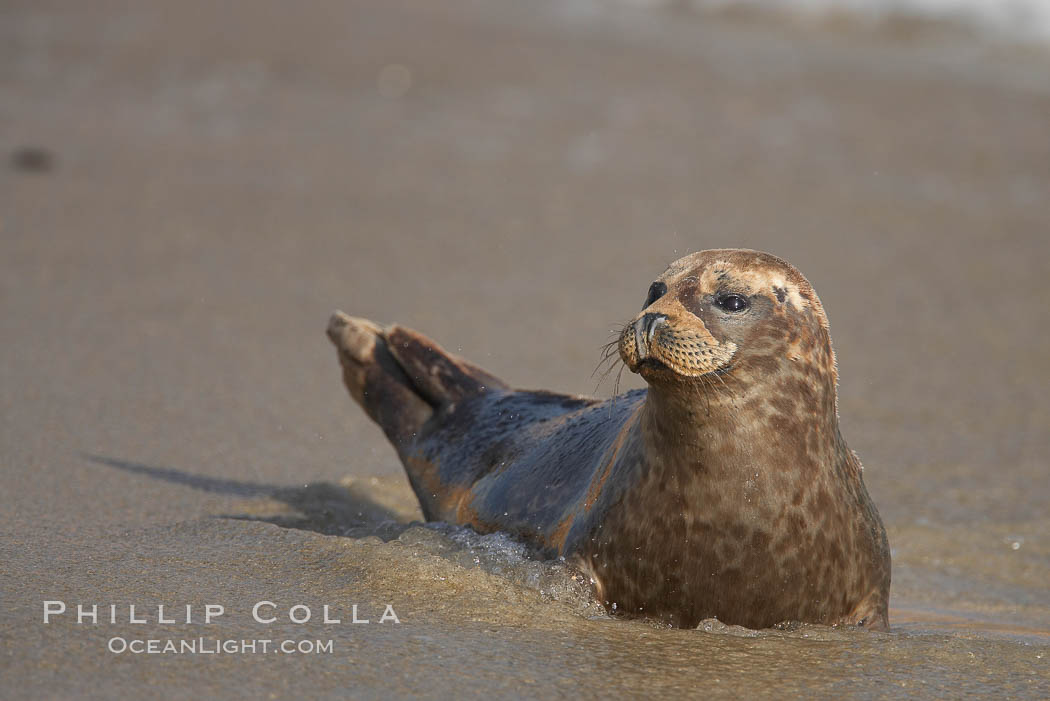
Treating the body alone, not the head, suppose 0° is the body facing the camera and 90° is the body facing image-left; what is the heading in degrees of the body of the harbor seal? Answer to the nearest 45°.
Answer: approximately 315°
